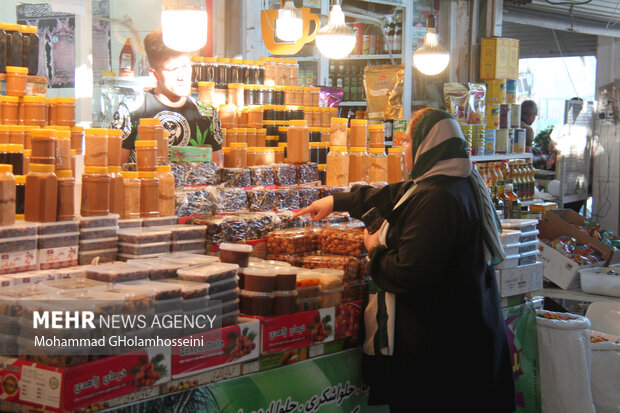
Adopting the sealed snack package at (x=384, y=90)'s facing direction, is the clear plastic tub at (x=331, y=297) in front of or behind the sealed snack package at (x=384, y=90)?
in front

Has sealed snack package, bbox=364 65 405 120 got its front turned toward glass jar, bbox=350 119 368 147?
yes

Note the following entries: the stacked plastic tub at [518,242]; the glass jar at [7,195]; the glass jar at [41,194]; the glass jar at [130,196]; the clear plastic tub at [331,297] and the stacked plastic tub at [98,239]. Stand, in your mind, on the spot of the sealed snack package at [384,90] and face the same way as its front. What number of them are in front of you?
6

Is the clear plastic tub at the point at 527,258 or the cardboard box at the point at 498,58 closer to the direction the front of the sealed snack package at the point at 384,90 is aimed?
the clear plastic tub

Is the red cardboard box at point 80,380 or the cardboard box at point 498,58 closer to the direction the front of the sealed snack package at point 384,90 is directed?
the red cardboard box

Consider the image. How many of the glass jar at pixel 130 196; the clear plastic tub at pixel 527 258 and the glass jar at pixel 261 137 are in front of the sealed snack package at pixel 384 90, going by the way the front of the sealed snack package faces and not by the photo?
3

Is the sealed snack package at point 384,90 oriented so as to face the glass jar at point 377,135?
yes

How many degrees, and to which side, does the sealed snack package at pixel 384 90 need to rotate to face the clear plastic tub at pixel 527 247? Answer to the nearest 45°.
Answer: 0° — it already faces it

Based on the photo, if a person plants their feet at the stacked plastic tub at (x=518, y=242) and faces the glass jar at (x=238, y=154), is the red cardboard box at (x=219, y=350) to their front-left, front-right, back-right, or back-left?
front-left

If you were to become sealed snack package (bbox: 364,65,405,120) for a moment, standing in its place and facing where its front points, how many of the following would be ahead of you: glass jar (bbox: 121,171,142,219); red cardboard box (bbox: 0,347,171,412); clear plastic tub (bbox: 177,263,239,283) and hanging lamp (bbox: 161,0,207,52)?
4

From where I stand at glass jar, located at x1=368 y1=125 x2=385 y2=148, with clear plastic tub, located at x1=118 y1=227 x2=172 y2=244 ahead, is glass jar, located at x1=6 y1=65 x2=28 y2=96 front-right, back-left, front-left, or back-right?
front-right

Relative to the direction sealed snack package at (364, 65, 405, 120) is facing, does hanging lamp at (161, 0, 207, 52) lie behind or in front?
in front

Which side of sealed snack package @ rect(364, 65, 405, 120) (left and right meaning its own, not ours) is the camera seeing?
front

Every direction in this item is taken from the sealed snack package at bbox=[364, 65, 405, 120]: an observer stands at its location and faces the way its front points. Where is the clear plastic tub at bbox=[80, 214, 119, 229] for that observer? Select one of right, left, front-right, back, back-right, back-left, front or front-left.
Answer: front

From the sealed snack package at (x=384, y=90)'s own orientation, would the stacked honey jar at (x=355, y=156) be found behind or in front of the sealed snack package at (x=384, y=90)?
in front

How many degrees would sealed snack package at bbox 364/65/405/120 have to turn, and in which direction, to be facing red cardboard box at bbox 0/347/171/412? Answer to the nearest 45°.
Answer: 0° — it already faces it
